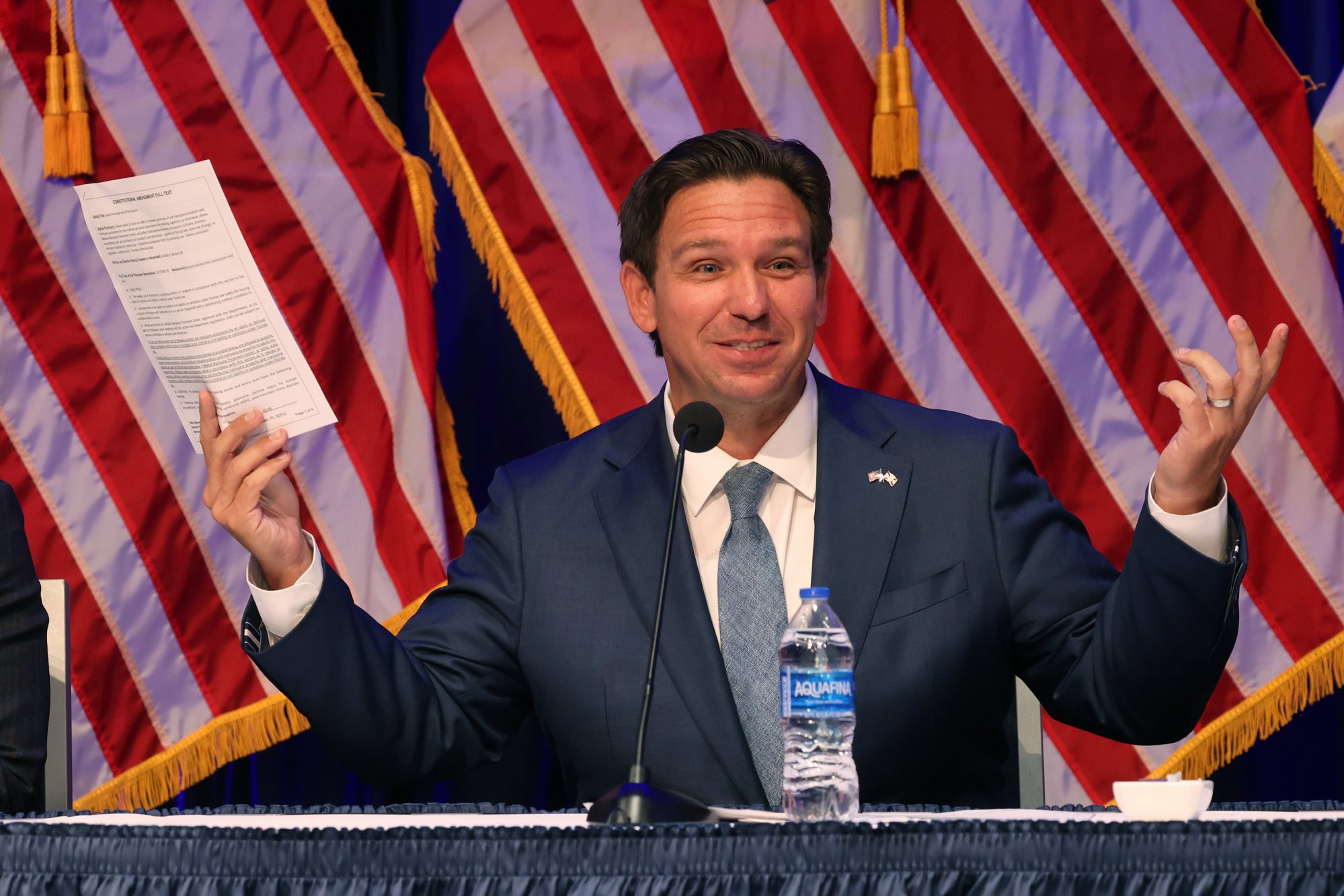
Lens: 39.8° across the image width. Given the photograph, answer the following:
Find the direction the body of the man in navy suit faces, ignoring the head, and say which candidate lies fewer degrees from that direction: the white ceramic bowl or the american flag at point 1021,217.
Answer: the white ceramic bowl

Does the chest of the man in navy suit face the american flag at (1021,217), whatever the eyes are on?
no

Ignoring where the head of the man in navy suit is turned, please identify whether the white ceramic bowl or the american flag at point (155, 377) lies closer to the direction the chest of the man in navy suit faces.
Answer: the white ceramic bowl

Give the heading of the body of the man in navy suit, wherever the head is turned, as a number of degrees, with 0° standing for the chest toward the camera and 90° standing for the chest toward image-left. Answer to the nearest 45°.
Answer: approximately 0°

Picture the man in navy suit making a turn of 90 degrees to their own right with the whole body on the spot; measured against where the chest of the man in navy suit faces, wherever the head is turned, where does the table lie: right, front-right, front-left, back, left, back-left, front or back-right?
left

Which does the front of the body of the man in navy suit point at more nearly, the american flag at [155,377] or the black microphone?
the black microphone

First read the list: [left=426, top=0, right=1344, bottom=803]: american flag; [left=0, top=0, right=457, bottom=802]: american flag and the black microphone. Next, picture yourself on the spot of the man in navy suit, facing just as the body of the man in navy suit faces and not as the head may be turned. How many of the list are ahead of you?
1

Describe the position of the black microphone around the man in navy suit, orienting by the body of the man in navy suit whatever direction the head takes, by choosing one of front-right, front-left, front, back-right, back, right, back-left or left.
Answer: front
